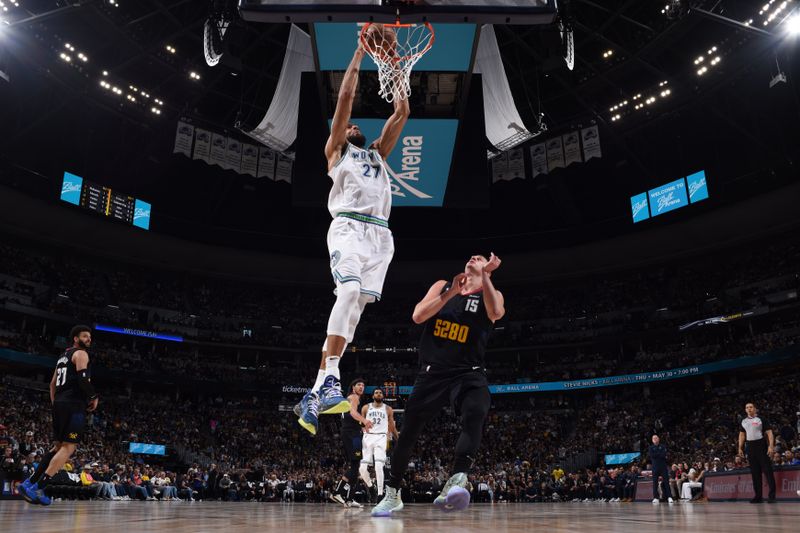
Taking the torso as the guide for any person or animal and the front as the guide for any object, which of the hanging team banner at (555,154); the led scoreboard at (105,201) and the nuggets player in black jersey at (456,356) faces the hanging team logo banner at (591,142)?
the led scoreboard

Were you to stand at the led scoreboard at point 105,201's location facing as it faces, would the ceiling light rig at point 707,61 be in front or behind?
in front

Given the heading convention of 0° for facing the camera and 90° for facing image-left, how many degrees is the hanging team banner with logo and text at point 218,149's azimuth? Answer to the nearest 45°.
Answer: approximately 315°

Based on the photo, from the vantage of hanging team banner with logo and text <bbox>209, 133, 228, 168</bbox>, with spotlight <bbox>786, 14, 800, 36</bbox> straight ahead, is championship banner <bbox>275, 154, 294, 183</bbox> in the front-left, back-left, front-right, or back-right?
front-left

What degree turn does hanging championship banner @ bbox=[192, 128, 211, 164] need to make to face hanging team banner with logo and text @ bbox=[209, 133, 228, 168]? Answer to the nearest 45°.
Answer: approximately 45° to its left

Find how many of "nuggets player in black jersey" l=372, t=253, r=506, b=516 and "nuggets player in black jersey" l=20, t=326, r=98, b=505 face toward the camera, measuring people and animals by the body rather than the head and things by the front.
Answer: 1

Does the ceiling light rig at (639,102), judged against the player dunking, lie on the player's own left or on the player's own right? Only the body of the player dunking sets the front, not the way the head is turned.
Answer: on the player's own left

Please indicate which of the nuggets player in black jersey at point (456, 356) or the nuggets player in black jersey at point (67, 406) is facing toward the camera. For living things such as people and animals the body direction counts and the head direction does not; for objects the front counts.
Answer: the nuggets player in black jersey at point (456, 356)

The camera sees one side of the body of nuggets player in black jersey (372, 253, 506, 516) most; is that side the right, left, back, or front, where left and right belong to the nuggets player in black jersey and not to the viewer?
front

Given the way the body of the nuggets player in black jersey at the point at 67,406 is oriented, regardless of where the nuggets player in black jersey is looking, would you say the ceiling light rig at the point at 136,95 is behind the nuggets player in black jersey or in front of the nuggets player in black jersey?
in front

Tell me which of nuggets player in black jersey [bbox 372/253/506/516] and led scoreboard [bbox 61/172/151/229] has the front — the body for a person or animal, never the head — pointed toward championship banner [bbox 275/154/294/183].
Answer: the led scoreboard

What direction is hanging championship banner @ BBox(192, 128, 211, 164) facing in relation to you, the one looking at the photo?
facing the viewer and to the right of the viewer

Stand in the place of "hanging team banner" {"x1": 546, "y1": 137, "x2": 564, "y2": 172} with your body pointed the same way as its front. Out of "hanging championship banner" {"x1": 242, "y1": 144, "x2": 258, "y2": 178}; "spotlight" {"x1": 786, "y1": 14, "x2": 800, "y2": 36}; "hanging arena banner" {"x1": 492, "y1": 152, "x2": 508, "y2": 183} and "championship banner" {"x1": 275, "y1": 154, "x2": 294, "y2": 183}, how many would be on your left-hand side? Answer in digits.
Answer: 1
